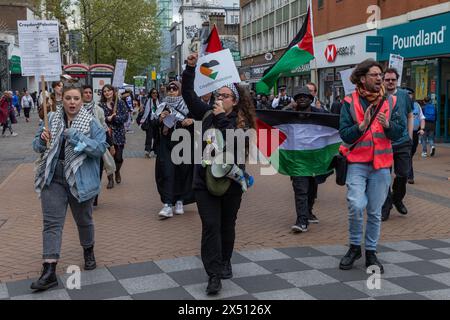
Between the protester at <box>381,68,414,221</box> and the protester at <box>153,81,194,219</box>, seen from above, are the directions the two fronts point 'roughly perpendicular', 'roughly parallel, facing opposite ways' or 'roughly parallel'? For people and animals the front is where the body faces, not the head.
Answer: roughly parallel

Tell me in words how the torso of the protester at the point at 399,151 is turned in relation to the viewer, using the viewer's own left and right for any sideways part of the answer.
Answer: facing the viewer

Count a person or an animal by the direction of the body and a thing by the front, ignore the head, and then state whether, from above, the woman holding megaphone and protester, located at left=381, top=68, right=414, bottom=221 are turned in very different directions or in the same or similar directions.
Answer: same or similar directions

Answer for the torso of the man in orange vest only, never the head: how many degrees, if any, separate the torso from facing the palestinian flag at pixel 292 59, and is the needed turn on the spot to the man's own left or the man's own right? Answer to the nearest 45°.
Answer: approximately 135° to the man's own right

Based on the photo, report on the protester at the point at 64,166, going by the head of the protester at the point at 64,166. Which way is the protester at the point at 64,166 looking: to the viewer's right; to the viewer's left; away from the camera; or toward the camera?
toward the camera

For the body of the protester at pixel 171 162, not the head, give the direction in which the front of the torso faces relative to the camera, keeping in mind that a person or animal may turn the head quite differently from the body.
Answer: toward the camera

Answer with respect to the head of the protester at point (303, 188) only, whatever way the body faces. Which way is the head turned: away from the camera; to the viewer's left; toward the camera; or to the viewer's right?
toward the camera

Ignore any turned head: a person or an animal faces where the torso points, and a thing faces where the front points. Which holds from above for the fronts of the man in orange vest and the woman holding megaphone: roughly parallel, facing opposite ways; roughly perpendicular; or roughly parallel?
roughly parallel

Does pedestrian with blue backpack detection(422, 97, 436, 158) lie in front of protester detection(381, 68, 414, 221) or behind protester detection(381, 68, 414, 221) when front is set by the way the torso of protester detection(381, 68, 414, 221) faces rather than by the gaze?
behind

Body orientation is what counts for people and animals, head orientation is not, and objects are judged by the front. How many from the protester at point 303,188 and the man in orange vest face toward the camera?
2

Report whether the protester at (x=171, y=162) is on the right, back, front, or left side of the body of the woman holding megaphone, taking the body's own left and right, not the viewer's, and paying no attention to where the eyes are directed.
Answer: back

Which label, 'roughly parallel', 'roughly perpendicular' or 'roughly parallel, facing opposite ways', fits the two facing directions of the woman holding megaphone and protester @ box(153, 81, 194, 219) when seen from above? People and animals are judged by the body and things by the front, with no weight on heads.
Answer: roughly parallel

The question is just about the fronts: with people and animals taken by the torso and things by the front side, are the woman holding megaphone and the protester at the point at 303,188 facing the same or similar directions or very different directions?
same or similar directions

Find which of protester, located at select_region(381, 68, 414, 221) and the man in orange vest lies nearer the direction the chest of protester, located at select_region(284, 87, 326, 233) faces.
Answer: the man in orange vest

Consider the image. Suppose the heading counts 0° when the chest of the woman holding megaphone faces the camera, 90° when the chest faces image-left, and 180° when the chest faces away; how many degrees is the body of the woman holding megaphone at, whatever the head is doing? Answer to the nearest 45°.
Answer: approximately 0°
